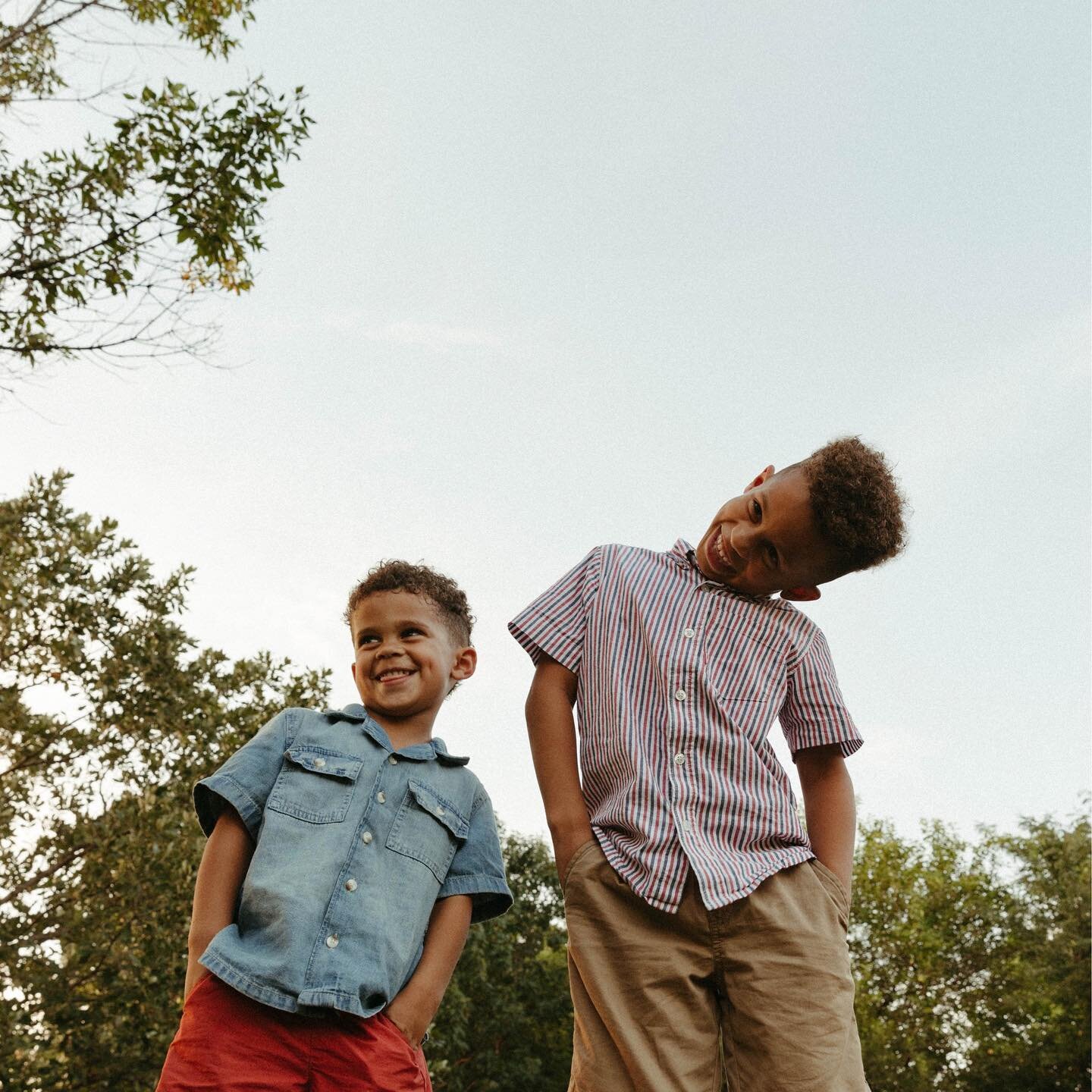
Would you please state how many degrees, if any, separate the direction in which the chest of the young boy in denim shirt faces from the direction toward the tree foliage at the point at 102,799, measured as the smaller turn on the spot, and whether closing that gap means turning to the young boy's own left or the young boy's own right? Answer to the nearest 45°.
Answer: approximately 180°

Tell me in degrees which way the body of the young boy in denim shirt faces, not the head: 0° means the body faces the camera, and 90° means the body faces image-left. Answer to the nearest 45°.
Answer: approximately 0°

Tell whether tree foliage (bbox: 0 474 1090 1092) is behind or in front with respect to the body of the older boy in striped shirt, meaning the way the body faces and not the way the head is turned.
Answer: behind

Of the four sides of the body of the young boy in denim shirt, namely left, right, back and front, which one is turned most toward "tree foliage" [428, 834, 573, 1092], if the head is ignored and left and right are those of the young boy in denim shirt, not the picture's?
back

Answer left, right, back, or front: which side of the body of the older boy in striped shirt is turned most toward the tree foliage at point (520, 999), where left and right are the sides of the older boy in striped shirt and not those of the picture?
back

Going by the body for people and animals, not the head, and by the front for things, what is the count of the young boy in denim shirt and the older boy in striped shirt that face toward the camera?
2

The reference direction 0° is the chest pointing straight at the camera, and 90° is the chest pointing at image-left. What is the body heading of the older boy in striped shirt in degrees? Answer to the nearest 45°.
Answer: approximately 0°
